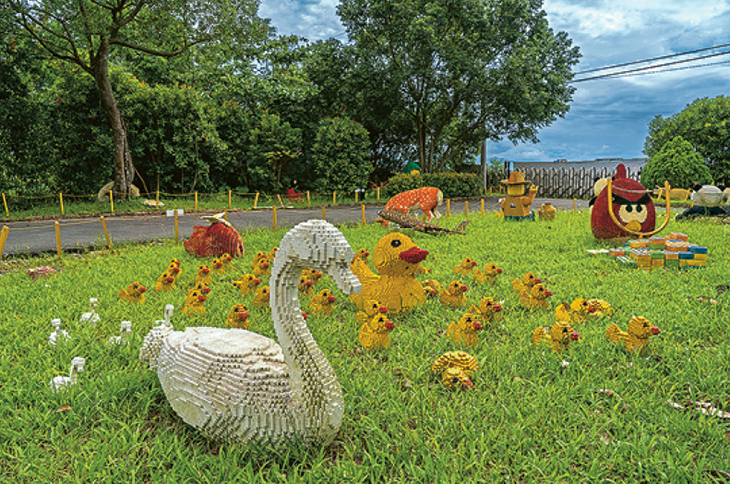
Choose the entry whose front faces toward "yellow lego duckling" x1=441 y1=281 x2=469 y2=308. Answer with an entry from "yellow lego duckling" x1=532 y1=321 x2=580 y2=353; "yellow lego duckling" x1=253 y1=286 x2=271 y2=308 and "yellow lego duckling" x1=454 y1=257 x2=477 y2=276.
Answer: "yellow lego duckling" x1=253 y1=286 x2=271 y2=308

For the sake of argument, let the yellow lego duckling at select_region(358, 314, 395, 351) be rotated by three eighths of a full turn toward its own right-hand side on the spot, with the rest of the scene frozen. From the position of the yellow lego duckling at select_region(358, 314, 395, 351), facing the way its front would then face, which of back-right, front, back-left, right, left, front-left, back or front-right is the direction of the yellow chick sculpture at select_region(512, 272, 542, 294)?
back-right

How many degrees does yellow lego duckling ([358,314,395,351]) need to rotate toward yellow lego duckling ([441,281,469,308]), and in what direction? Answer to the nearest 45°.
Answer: approximately 90° to its left

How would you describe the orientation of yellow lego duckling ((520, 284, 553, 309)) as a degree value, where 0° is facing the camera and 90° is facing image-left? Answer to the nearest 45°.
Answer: approximately 270°

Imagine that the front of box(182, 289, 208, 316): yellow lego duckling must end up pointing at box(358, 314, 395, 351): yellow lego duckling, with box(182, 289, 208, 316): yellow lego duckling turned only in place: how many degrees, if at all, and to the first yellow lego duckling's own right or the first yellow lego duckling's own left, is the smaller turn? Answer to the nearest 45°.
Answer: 0° — it already faces it

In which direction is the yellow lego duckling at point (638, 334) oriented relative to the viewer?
to the viewer's right

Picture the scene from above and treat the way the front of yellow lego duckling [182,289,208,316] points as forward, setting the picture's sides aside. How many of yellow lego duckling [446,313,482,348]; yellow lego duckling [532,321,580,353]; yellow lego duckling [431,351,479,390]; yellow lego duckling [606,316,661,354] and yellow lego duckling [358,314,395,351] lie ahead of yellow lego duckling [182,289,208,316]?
5

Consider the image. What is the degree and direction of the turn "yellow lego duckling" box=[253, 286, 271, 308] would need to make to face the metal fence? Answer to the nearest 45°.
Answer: approximately 45° to its left

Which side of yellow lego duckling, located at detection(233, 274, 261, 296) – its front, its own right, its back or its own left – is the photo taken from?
right

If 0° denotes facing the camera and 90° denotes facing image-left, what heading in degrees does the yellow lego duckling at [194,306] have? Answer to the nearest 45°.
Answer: approximately 315°

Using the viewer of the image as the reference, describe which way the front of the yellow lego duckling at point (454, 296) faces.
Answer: facing the viewer and to the right of the viewer
